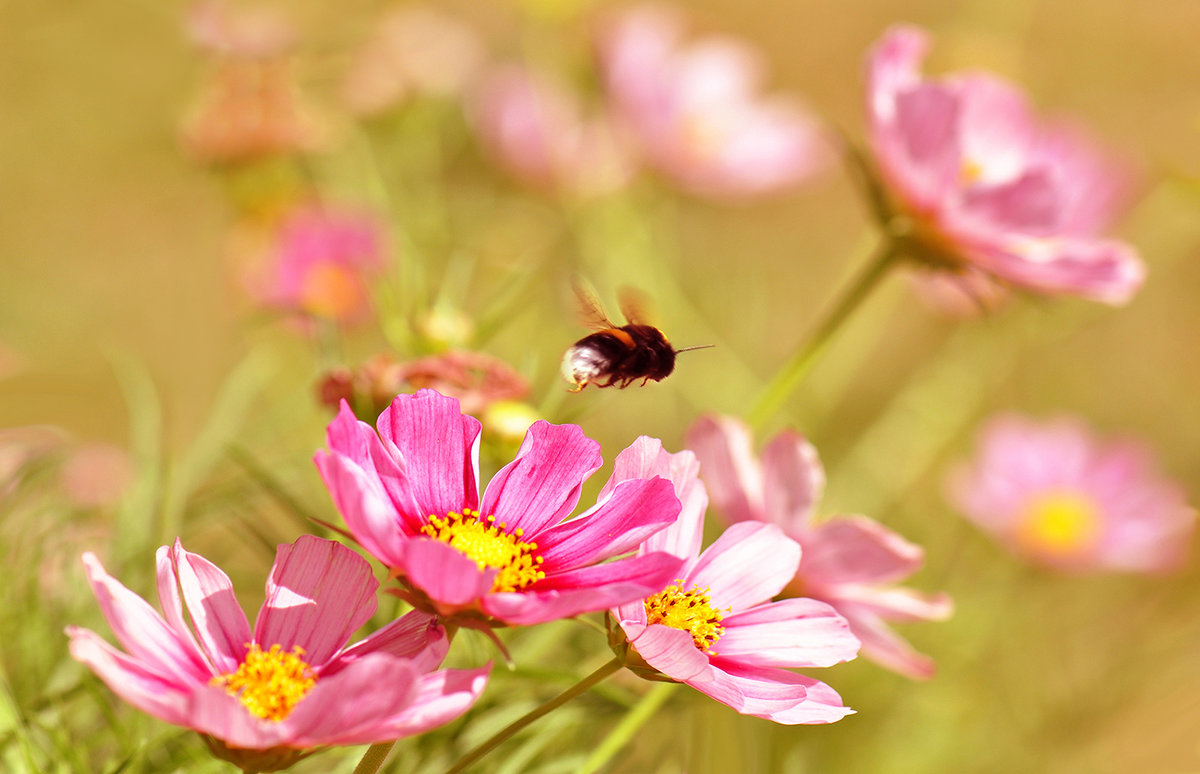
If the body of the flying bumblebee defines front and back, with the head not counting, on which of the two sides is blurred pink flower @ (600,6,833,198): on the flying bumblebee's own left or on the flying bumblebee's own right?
on the flying bumblebee's own left

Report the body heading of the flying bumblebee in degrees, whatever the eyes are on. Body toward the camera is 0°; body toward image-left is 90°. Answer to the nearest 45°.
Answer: approximately 270°

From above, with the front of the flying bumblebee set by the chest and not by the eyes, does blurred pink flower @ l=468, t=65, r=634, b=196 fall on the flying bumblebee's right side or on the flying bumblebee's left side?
on the flying bumblebee's left side
